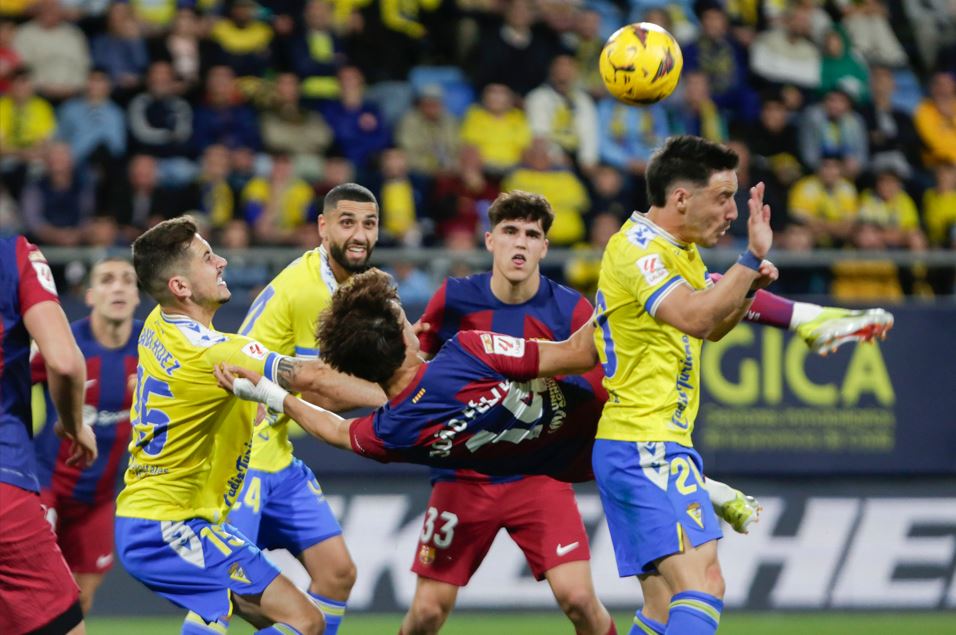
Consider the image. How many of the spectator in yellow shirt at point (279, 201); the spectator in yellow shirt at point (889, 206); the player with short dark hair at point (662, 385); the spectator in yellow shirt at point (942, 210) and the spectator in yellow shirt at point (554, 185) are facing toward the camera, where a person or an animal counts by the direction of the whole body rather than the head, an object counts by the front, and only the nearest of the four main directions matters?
4

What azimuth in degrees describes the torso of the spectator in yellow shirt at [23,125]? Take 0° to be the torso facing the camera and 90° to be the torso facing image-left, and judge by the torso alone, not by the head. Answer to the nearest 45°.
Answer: approximately 0°

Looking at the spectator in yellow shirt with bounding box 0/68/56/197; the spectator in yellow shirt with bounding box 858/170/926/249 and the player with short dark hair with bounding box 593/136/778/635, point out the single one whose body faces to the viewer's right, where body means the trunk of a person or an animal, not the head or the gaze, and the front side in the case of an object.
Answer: the player with short dark hair

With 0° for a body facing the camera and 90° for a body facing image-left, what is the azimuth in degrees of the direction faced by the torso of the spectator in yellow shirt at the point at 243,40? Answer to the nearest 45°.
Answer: approximately 0°

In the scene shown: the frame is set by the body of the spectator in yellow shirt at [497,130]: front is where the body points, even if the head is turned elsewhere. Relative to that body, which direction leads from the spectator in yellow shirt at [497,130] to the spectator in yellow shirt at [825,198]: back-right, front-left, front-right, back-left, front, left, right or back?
left

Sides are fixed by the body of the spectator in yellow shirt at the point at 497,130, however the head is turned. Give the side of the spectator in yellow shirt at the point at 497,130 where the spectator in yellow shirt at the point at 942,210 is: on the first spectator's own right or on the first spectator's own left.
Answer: on the first spectator's own left

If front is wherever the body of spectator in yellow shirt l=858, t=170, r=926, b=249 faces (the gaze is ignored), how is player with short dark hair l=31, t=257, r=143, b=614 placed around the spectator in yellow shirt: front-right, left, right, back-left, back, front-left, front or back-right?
front-right

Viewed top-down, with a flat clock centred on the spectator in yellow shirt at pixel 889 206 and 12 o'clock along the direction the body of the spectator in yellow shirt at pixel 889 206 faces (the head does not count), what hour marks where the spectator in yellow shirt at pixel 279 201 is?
the spectator in yellow shirt at pixel 279 201 is roughly at 2 o'clock from the spectator in yellow shirt at pixel 889 206.

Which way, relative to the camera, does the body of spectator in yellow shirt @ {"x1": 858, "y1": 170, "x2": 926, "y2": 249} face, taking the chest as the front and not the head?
toward the camera

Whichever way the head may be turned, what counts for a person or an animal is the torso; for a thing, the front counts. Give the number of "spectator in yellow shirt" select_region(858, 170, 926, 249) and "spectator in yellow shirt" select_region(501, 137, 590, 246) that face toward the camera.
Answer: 2

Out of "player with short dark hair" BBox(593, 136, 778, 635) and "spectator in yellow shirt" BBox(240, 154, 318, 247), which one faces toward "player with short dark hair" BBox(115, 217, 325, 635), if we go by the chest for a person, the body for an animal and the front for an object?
the spectator in yellow shirt

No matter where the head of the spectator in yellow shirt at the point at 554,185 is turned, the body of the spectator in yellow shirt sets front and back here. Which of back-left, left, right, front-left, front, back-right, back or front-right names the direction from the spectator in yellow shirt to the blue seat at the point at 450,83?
back-right

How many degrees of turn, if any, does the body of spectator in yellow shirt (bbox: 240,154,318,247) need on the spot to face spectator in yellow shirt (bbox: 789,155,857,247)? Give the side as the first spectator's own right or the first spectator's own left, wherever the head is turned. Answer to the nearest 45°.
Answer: approximately 90° to the first spectator's own left

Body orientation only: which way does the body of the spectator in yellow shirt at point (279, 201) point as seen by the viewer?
toward the camera
